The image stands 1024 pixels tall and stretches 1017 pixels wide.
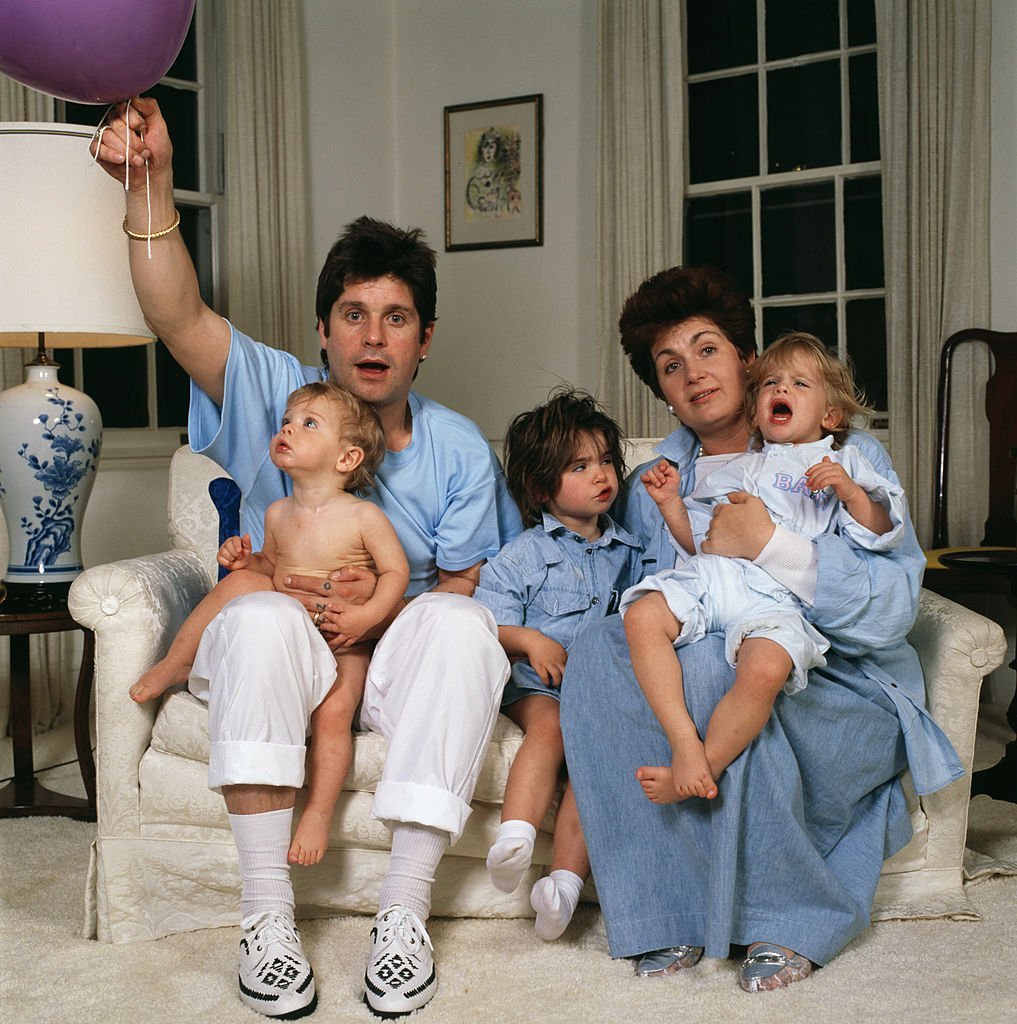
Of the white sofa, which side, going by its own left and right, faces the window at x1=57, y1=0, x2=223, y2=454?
back

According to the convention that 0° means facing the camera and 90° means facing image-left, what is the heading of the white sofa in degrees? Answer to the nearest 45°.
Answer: approximately 0°

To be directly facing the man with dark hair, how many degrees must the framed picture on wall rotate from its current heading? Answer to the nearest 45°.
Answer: approximately 45° to its left

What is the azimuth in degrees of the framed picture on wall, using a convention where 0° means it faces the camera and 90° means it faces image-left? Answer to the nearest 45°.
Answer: approximately 45°

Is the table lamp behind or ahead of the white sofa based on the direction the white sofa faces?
behind

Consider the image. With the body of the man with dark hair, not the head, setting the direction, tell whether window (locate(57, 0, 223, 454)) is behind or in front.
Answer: behind

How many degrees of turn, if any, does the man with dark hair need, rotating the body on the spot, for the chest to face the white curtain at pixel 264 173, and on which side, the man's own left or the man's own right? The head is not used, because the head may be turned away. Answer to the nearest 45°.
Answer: approximately 180°

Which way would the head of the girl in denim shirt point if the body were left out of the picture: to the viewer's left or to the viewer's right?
to the viewer's right
